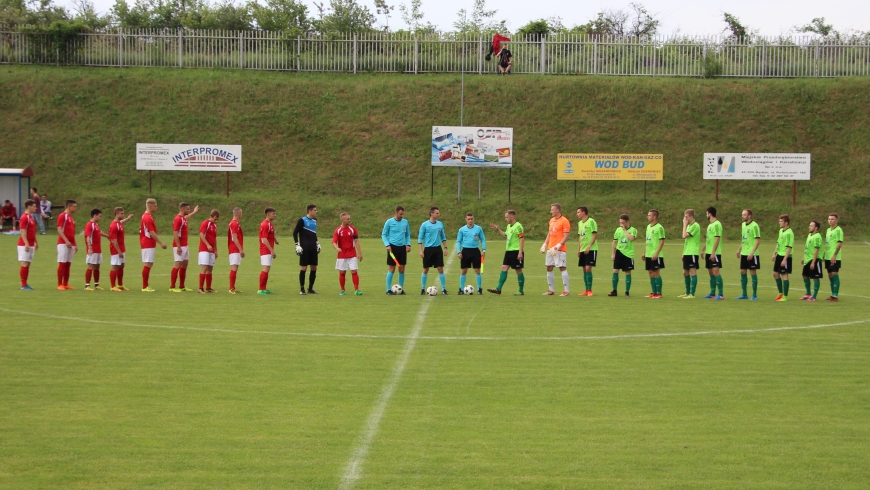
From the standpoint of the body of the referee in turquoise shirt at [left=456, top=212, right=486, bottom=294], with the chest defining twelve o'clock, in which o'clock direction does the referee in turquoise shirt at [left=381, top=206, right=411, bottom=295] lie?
the referee in turquoise shirt at [left=381, top=206, right=411, bottom=295] is roughly at 3 o'clock from the referee in turquoise shirt at [left=456, top=212, right=486, bottom=294].

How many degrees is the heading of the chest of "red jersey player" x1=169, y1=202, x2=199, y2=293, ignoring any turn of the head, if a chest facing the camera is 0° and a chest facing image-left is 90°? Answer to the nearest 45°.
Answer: approximately 315°

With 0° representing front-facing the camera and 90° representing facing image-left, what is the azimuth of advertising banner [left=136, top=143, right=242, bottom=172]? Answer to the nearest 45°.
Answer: approximately 0°

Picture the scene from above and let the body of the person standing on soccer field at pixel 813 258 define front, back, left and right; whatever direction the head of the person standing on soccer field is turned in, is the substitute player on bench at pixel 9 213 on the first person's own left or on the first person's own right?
on the first person's own right
